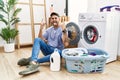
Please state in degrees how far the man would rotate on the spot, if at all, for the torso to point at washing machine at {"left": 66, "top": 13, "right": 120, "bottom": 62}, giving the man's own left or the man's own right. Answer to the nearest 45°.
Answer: approximately 135° to the man's own left

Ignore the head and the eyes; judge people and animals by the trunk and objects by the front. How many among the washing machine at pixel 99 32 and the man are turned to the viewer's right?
0

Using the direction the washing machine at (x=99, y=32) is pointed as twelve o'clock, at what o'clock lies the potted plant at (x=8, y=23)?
The potted plant is roughly at 2 o'clock from the washing machine.

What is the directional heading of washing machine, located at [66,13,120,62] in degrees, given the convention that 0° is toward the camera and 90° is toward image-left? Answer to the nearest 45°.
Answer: approximately 45°

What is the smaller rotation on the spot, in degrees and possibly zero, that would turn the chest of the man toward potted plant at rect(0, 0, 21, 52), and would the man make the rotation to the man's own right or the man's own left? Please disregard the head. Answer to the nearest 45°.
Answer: approximately 90° to the man's own right
